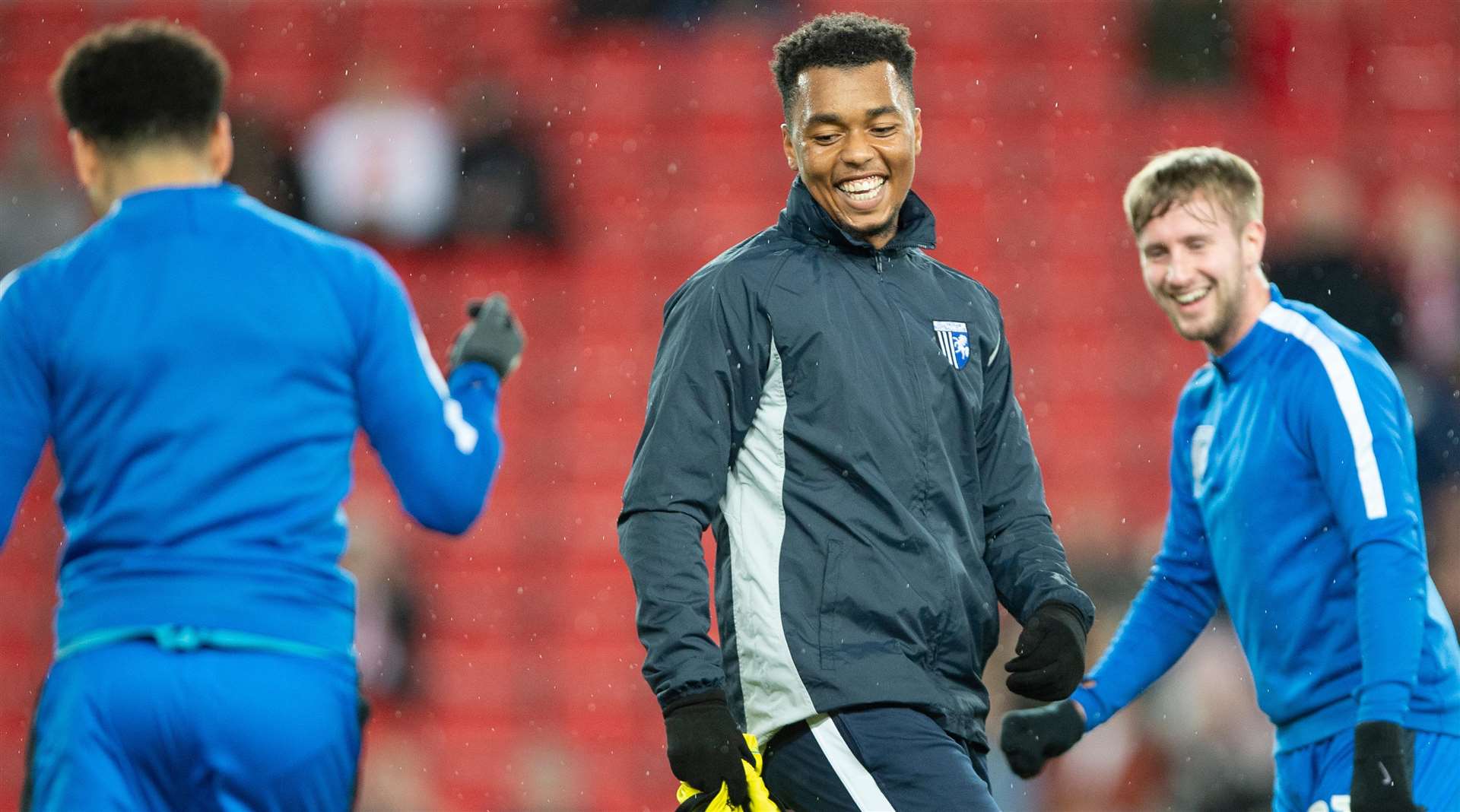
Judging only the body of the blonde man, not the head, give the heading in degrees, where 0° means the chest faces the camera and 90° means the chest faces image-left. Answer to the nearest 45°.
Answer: approximately 45°

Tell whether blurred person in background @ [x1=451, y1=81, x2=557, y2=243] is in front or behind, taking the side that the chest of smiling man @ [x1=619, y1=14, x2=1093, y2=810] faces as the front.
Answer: behind

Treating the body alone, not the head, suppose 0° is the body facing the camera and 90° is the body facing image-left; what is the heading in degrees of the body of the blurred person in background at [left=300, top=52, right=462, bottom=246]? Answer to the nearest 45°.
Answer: approximately 0°

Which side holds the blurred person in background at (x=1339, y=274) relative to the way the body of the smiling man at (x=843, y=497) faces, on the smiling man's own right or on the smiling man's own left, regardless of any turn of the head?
on the smiling man's own left

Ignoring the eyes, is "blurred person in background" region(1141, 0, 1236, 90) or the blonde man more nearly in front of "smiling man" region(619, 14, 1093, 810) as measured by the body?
the blonde man

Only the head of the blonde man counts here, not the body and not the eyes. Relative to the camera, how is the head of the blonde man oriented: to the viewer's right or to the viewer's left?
to the viewer's left

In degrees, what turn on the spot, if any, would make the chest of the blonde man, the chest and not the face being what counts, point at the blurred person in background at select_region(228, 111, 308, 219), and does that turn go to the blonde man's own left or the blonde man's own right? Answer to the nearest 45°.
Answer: approximately 90° to the blonde man's own right

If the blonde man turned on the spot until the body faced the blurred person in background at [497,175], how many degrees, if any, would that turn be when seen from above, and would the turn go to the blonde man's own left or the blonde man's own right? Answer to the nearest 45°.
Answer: approximately 90° to the blonde man's own right

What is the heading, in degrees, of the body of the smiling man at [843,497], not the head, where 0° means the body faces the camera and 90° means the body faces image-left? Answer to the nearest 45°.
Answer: approximately 315°

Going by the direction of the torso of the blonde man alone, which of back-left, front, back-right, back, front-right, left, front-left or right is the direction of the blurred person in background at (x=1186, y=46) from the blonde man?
back-right
